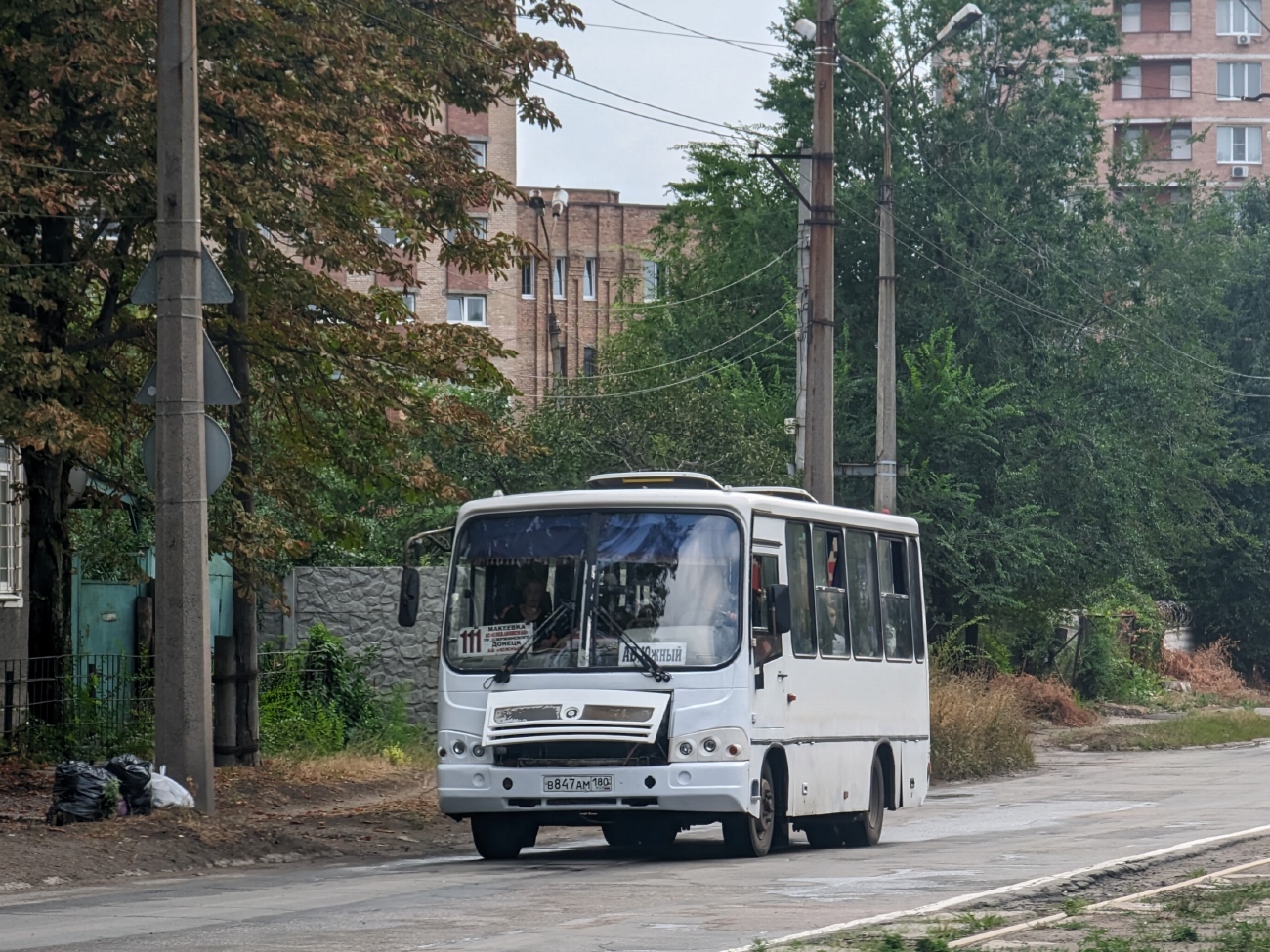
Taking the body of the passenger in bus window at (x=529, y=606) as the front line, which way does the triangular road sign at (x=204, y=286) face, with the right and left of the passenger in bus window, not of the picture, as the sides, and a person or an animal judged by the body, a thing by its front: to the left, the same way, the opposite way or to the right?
the opposite way

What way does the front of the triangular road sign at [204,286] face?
away from the camera

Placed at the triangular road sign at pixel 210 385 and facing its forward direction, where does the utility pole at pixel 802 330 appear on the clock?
The utility pole is roughly at 1 o'clock from the triangular road sign.

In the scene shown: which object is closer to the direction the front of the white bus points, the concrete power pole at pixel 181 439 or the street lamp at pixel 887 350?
the concrete power pole

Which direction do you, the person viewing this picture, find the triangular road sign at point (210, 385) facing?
facing away from the viewer

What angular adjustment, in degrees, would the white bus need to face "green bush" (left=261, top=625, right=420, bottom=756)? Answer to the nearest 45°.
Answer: approximately 135° to its right

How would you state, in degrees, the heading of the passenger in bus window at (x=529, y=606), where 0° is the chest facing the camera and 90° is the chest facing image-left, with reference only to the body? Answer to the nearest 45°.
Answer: approximately 0°
